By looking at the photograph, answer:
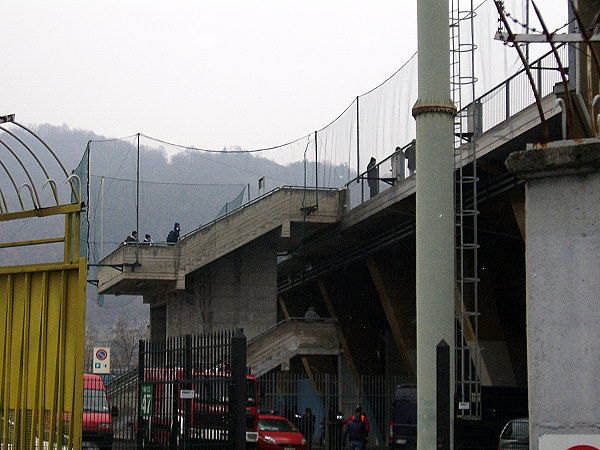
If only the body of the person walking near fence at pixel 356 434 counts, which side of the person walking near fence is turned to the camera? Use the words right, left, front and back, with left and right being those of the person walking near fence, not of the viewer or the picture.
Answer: back

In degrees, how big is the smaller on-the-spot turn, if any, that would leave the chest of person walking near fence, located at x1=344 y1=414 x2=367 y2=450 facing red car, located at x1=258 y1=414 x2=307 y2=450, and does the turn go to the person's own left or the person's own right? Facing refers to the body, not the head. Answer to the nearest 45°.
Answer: approximately 45° to the person's own left

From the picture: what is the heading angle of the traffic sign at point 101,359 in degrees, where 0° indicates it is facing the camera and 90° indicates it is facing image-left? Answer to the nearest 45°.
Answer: approximately 0°

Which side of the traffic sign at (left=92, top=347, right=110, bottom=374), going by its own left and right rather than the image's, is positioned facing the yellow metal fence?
front

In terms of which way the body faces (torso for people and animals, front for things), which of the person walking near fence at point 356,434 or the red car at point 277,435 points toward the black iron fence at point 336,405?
the person walking near fence

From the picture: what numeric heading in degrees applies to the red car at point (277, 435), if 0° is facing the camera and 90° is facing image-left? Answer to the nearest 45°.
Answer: approximately 315°

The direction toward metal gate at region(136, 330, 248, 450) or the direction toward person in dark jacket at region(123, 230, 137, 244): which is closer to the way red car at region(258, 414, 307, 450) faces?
the metal gate
